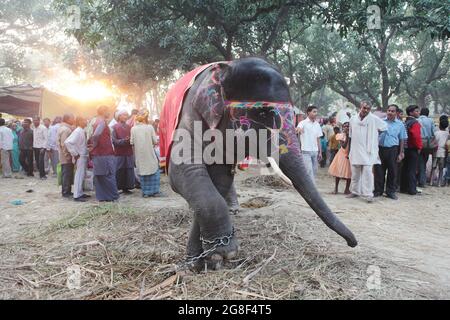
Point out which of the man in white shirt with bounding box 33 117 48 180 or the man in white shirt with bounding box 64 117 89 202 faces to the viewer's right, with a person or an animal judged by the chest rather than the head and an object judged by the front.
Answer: the man in white shirt with bounding box 64 117 89 202

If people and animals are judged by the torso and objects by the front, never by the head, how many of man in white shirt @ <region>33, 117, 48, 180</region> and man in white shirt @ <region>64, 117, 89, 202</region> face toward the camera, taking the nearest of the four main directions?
1

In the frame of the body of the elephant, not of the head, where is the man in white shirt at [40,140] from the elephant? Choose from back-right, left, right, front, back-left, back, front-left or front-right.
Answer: back

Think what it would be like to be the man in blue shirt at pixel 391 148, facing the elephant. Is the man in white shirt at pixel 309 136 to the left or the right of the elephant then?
right

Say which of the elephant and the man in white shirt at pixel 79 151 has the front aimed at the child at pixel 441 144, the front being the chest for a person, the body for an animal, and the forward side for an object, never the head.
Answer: the man in white shirt

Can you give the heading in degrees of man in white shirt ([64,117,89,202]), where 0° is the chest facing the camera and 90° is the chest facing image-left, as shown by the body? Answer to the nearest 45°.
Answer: approximately 270°

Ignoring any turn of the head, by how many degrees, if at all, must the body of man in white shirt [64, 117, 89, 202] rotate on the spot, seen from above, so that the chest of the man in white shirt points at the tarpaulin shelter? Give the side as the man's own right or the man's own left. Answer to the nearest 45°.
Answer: approximately 90° to the man's own left

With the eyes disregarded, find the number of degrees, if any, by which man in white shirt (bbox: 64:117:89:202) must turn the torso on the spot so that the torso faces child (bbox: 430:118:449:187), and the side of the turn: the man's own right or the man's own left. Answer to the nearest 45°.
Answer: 0° — they already face them

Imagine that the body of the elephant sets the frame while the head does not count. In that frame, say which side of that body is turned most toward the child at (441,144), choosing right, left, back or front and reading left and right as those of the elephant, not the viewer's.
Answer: left

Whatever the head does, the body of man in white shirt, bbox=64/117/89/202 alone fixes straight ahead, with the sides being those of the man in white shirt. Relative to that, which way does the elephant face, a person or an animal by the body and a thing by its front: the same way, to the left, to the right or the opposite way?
to the right
